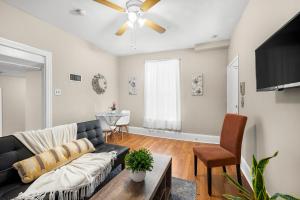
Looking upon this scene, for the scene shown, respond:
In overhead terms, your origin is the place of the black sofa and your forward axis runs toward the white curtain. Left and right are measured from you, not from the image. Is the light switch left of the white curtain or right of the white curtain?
left

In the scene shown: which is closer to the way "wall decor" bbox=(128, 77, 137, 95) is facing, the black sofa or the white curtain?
the black sofa

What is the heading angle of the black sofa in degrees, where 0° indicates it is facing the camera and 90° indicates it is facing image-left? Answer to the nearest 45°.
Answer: approximately 315°

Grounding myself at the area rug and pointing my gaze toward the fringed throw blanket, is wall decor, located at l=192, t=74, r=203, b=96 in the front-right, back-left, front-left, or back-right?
back-right

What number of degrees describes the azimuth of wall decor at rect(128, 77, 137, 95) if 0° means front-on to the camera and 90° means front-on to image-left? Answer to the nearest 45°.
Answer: approximately 0°

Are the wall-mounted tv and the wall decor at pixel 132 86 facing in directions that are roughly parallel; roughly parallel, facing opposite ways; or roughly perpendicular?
roughly perpendicular

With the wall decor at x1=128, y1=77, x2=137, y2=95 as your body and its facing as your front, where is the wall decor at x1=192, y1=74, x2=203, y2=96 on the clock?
the wall decor at x1=192, y1=74, x2=203, y2=96 is roughly at 10 o'clock from the wall decor at x1=128, y1=77, x2=137, y2=95.

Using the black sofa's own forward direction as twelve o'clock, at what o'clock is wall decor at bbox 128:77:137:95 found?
The wall decor is roughly at 9 o'clock from the black sofa.

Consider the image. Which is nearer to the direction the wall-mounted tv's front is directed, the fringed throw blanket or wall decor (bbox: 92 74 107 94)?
the fringed throw blanket
